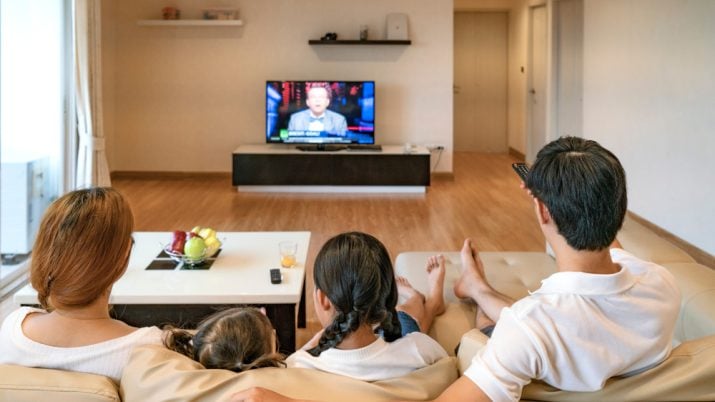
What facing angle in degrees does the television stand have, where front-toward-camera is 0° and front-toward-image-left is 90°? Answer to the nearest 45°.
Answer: approximately 0°

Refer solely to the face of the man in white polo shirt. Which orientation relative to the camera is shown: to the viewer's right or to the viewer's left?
to the viewer's left

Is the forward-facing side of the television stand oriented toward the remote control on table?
yes

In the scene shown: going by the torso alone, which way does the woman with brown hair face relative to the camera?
away from the camera

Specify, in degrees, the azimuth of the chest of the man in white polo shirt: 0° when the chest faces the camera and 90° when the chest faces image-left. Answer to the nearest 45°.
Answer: approximately 135°

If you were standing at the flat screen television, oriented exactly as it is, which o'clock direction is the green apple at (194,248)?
The green apple is roughly at 12 o'clock from the flat screen television.

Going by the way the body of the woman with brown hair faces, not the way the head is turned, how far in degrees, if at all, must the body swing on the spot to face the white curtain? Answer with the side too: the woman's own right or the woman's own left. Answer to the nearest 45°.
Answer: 0° — they already face it
